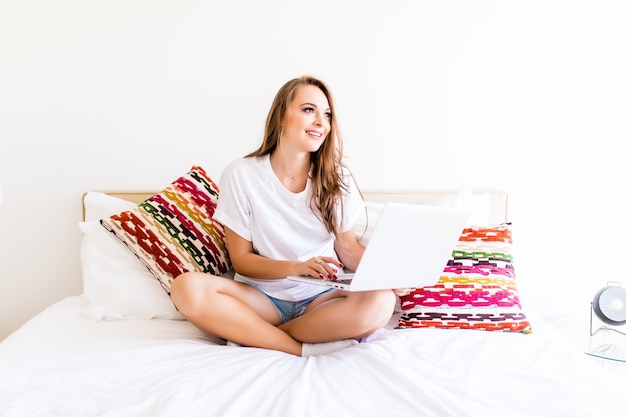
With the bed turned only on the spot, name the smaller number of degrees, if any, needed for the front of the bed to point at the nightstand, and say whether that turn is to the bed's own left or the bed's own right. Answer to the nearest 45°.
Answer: approximately 135° to the bed's own left

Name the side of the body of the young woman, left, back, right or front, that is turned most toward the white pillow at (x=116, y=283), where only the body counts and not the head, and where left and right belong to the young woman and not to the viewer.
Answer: right

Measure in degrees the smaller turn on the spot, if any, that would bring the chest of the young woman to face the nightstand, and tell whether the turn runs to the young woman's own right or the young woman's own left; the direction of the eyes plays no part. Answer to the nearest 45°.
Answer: approximately 90° to the young woman's own left

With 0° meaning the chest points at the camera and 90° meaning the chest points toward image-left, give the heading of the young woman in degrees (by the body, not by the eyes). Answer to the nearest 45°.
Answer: approximately 0°

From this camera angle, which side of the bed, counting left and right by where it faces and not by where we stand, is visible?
front
